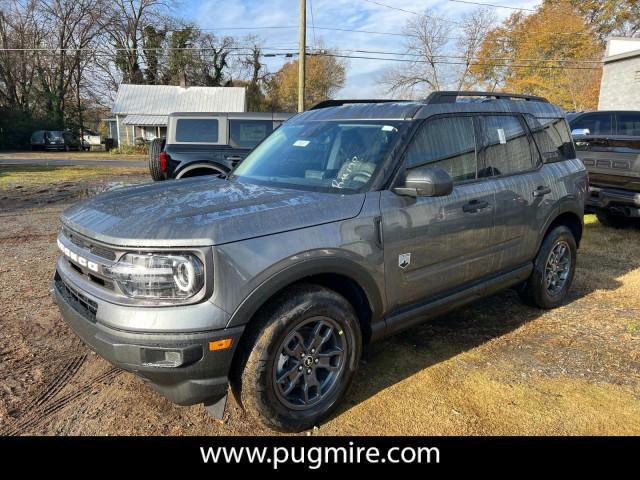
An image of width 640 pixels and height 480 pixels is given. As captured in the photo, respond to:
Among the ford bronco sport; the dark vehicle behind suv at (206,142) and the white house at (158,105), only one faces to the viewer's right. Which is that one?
the dark vehicle behind suv

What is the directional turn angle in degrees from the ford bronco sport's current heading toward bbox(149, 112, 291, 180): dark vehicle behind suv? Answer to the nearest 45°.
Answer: approximately 135° to its right

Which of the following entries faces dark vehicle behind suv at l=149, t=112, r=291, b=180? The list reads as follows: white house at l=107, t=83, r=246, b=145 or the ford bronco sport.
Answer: the white house

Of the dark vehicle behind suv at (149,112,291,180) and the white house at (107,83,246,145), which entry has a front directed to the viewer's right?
the dark vehicle behind suv

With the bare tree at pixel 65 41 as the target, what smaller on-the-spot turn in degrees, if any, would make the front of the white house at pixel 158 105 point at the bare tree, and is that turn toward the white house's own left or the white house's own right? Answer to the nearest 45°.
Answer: approximately 135° to the white house's own right

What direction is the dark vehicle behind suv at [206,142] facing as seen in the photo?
to the viewer's right

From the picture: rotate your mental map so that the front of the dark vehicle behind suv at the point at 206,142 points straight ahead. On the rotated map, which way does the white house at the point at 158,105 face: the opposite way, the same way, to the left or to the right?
to the right

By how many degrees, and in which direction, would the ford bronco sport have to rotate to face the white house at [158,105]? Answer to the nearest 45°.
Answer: approximately 135° to its right

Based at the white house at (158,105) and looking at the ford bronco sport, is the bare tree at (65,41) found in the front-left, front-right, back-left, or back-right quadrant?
back-right

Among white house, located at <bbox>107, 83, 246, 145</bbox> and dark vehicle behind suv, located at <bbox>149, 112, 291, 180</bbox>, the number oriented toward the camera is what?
1

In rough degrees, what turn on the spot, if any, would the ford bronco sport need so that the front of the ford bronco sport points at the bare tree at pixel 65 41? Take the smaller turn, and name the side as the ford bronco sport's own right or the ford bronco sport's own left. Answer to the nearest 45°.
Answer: approximately 90° to the ford bronco sport's own right

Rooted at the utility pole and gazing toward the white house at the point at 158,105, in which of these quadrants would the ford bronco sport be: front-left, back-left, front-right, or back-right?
back-left

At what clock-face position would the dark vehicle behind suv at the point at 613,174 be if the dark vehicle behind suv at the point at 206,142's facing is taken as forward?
the dark vehicle behind suv at the point at 613,174 is roughly at 1 o'clock from the dark vehicle behind suv at the point at 206,142.
